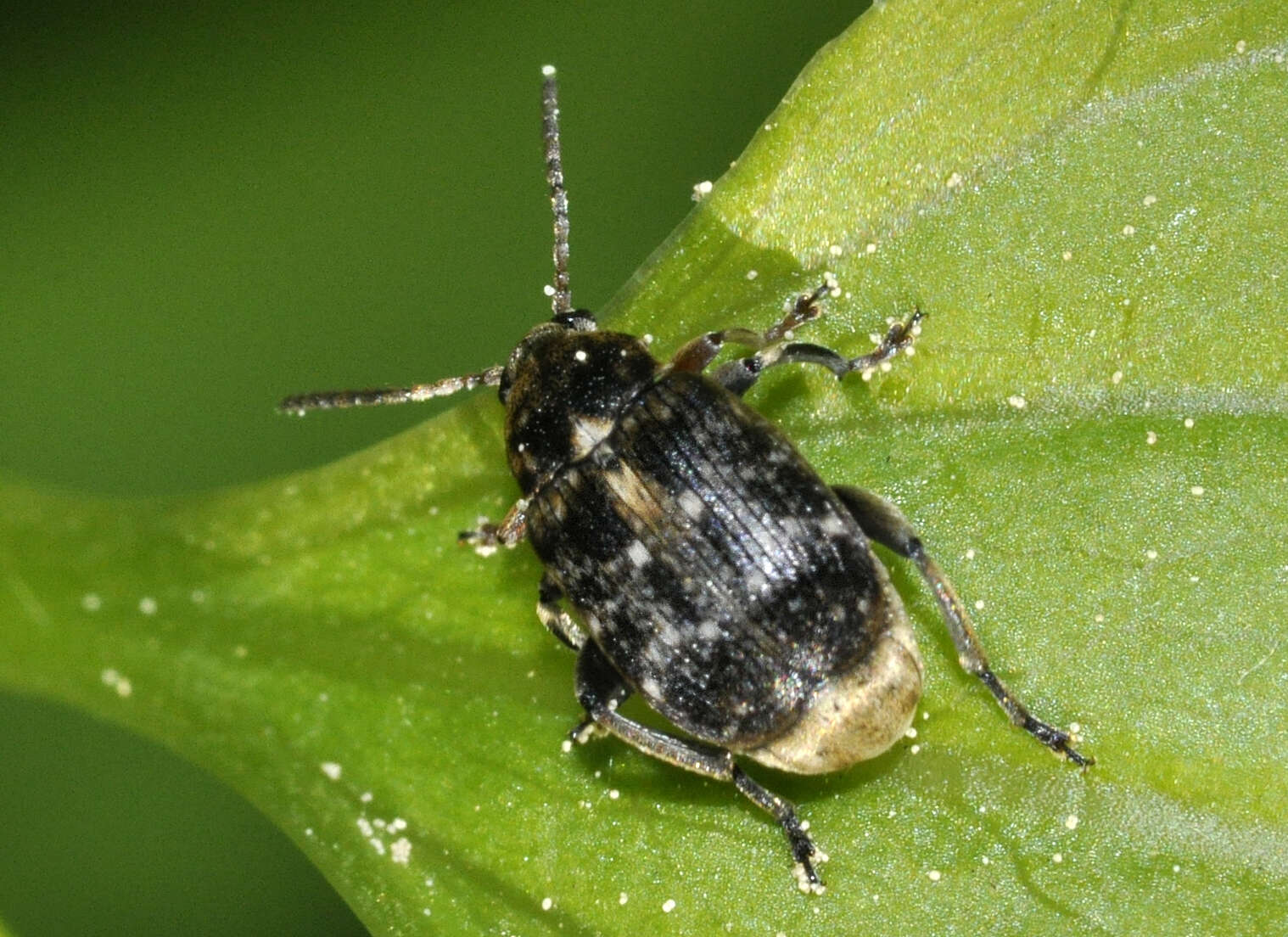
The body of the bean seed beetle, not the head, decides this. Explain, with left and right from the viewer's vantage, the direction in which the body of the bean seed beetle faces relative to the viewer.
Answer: facing away from the viewer and to the left of the viewer
